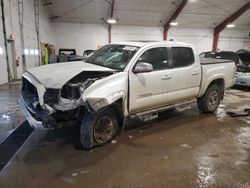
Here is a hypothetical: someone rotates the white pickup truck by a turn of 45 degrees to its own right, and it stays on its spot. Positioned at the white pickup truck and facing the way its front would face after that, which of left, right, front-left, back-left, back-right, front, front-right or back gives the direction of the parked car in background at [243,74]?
back-right

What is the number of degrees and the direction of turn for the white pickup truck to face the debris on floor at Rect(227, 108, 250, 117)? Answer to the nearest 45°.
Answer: approximately 180°

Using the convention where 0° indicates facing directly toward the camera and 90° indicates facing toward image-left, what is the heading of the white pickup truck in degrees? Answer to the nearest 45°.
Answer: approximately 45°
